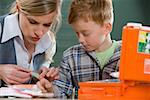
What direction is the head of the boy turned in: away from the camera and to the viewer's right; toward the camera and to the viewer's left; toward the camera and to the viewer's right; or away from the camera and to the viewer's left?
toward the camera and to the viewer's left

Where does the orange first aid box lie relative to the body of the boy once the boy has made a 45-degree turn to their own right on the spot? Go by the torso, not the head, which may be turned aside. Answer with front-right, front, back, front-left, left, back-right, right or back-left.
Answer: front-left

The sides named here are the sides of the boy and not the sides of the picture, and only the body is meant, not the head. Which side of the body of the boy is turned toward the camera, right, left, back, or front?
front
